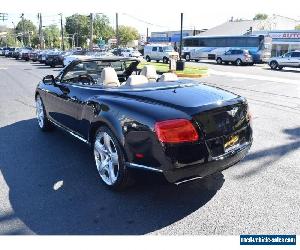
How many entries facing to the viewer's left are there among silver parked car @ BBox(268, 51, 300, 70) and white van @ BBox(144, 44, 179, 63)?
1

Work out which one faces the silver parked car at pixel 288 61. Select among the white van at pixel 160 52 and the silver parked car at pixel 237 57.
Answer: the white van

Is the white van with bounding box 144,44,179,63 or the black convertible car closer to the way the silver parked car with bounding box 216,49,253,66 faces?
the white van

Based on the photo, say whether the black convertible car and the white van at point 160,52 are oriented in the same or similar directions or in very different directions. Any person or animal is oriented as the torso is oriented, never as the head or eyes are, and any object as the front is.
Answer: very different directions

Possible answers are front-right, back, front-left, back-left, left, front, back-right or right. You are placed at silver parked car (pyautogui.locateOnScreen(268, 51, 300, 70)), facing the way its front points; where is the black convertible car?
left

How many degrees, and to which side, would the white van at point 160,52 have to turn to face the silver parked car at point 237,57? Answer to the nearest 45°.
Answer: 0° — it already faces it

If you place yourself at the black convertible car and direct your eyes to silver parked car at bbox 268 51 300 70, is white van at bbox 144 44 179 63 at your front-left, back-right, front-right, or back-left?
front-left

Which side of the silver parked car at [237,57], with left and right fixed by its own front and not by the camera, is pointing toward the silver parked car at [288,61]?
back

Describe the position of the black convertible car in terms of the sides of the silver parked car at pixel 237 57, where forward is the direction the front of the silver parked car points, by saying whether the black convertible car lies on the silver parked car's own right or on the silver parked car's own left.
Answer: on the silver parked car's own left

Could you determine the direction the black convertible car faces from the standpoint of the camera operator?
facing away from the viewer and to the left of the viewer

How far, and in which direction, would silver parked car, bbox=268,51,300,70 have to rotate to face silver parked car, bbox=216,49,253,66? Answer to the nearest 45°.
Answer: approximately 45° to its right

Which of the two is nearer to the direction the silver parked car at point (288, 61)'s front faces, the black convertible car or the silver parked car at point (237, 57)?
the silver parked car
